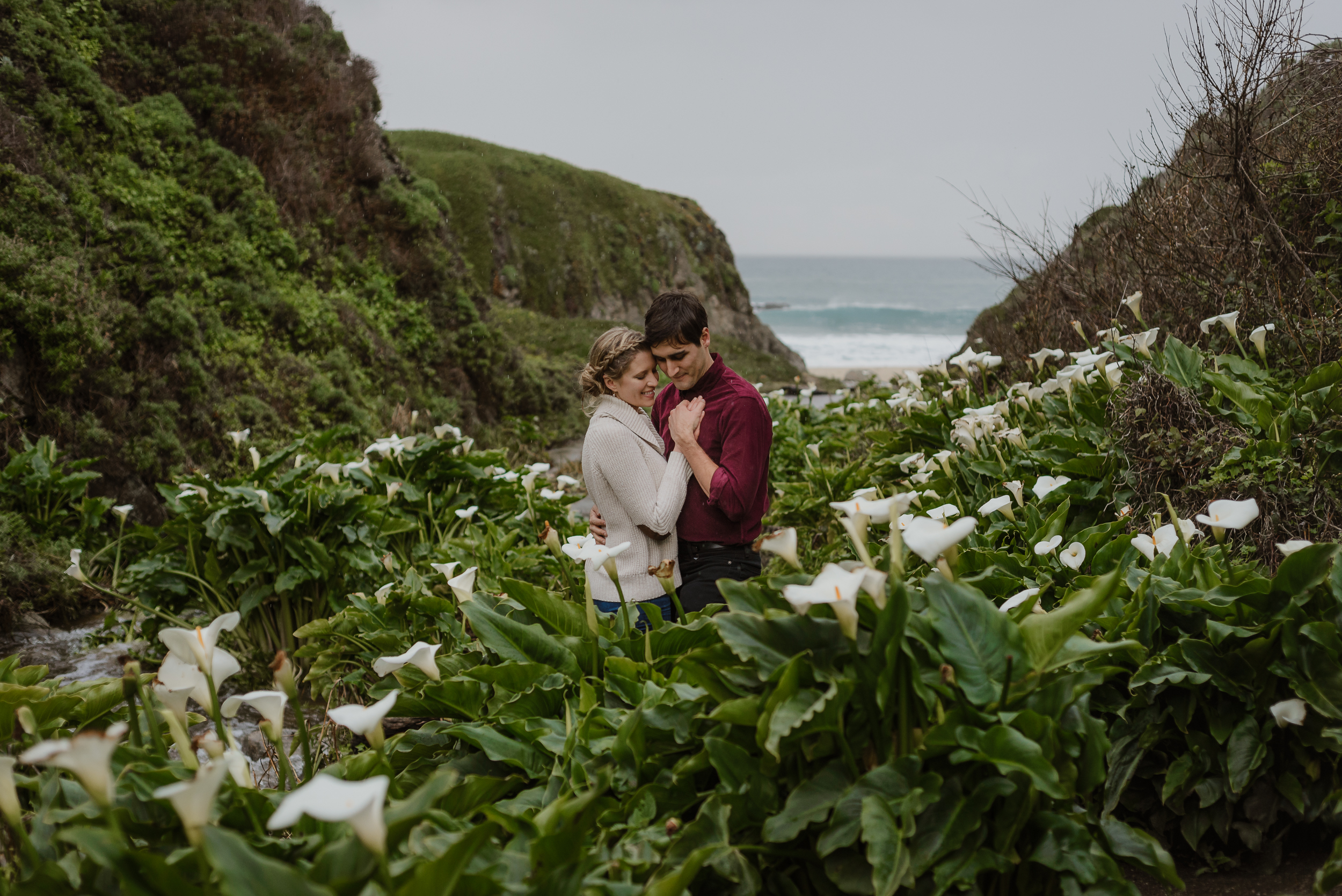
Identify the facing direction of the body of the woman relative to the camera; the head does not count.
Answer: to the viewer's right

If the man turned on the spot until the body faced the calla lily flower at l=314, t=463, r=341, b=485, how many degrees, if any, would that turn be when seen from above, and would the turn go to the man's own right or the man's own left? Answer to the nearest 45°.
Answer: approximately 90° to the man's own right

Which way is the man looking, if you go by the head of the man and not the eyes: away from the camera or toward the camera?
toward the camera

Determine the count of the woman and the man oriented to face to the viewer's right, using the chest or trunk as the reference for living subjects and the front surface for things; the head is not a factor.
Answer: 1

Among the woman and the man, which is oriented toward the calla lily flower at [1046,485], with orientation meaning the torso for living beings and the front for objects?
the woman

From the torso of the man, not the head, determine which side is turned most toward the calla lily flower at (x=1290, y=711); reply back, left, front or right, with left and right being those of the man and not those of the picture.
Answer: left

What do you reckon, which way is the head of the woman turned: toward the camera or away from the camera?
toward the camera

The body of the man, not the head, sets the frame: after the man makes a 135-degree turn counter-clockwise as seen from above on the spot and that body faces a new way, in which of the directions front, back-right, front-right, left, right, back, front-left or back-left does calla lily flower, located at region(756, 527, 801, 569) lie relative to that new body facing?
right

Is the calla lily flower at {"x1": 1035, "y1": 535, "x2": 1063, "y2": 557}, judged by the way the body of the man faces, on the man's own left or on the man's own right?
on the man's own left

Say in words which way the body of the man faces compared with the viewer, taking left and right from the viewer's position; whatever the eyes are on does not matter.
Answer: facing the viewer and to the left of the viewer

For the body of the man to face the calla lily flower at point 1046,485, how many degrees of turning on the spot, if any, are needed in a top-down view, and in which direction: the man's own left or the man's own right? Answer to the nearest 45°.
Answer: approximately 135° to the man's own left
